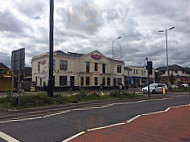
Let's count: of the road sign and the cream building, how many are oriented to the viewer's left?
0

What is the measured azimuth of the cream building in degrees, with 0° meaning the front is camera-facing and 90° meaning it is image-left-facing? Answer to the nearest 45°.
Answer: approximately 315°

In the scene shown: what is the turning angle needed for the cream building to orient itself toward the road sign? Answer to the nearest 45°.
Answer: approximately 45° to its right
